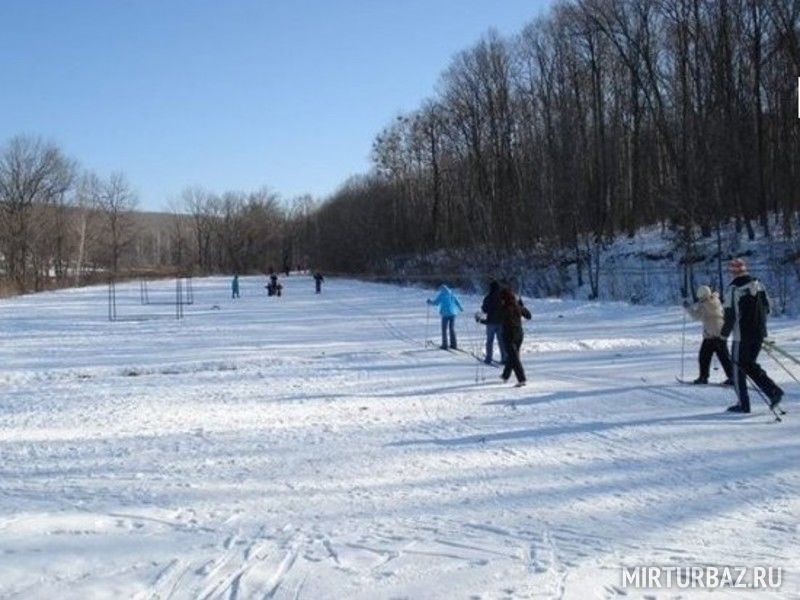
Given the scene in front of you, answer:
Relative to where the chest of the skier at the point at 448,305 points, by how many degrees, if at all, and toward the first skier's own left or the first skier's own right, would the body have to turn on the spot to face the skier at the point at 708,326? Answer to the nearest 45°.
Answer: approximately 180°

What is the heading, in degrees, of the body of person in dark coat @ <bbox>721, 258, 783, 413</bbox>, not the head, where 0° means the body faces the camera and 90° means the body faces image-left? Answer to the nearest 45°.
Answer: approximately 90°

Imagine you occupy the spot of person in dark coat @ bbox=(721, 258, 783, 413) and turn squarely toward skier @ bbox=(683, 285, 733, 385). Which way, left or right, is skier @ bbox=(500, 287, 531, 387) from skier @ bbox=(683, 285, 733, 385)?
left

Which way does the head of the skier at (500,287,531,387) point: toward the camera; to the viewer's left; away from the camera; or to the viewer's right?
away from the camera

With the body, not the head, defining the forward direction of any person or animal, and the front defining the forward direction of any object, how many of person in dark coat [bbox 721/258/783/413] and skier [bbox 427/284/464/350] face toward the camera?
0

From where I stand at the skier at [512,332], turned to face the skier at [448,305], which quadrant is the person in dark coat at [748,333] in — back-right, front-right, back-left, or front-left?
back-right

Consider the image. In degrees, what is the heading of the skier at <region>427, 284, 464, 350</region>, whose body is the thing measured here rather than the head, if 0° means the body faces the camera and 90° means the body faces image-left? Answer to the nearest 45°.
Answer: approximately 135°
